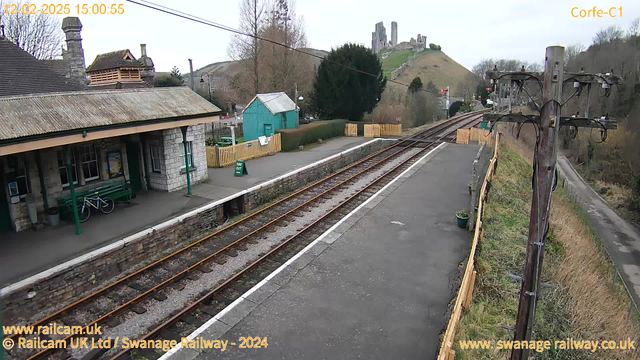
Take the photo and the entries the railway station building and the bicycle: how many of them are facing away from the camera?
0

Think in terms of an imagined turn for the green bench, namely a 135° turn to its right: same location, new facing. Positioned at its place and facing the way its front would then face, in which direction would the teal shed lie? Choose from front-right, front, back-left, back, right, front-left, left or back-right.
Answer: back-right

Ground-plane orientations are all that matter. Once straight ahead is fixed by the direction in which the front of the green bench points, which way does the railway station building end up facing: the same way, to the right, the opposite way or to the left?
the same way

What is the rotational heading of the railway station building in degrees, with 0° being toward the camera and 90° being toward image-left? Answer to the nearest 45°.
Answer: approximately 315°

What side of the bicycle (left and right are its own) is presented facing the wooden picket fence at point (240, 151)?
back

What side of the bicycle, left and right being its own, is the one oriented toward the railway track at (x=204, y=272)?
left

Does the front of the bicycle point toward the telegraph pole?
no

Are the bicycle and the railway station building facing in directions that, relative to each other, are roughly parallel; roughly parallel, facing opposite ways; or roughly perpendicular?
roughly perpendicular

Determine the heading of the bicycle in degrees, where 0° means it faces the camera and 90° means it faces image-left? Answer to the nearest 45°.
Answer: approximately 45°

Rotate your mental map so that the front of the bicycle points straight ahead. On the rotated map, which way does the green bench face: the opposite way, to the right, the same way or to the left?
to the left

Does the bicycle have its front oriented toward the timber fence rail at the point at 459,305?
no

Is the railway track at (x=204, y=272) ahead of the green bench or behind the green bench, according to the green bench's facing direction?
ahead

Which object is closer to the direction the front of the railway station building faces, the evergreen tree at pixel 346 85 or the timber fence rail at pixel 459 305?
the timber fence rail

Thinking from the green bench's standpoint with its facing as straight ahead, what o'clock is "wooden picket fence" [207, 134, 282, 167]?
The wooden picket fence is roughly at 9 o'clock from the green bench.

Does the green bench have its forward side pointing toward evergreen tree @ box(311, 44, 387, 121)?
no

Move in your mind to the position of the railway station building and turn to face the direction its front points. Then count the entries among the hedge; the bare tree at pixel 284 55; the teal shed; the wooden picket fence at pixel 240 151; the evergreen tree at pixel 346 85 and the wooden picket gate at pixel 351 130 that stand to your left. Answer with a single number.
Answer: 6

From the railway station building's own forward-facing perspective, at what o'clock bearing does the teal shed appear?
The teal shed is roughly at 9 o'clock from the railway station building.

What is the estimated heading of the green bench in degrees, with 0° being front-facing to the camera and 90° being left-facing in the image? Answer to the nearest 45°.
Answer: approximately 315°
